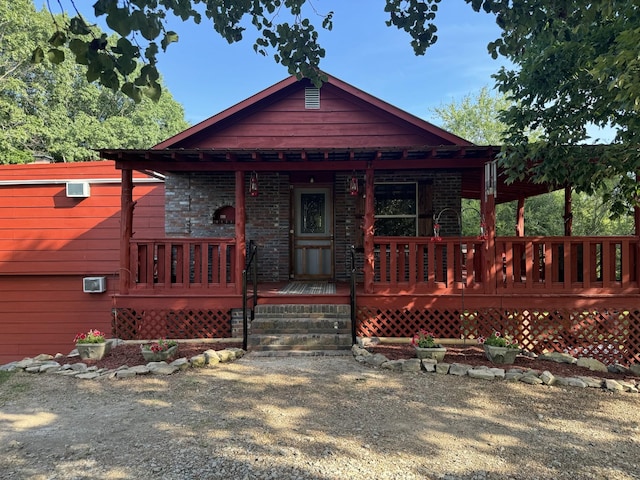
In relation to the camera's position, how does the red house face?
facing the viewer

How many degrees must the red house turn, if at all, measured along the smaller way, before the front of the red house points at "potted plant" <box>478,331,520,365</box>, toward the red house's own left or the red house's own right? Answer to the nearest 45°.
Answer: approximately 45° to the red house's own left

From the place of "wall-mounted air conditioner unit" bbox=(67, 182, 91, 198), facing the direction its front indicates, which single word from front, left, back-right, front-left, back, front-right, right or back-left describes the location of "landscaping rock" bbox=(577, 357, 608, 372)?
front-left

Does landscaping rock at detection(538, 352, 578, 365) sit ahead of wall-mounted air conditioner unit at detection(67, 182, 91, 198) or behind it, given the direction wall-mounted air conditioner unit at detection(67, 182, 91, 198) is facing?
ahead

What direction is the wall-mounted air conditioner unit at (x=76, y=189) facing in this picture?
toward the camera

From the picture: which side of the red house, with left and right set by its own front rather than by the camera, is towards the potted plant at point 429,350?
front

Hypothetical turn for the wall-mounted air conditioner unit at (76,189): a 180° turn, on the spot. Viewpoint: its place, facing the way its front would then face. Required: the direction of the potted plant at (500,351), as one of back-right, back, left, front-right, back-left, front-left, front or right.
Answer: back-right

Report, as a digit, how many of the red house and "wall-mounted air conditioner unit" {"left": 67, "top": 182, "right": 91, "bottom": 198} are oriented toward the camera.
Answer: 2

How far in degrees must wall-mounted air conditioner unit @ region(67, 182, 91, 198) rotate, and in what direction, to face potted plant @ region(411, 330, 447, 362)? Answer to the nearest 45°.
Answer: approximately 45° to its left

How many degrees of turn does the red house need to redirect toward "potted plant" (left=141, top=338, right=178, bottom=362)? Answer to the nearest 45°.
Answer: approximately 45° to its right

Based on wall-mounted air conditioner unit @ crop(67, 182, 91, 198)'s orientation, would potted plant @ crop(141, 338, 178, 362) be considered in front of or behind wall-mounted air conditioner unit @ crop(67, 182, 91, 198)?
in front

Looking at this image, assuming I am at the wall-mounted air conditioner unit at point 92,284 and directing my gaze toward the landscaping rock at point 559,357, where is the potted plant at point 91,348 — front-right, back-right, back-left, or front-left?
front-right
